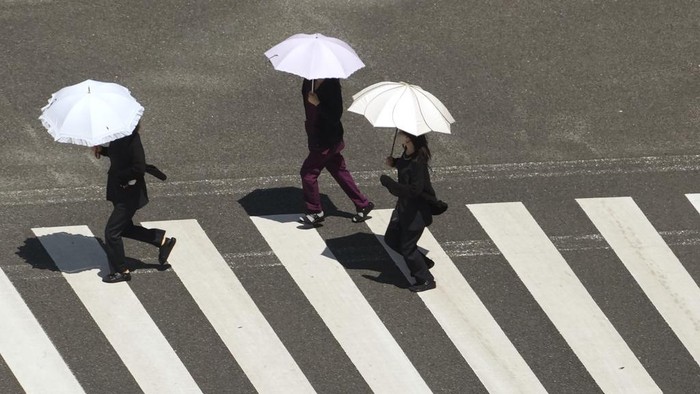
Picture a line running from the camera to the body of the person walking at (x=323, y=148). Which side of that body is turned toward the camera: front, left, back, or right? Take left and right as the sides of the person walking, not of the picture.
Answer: left

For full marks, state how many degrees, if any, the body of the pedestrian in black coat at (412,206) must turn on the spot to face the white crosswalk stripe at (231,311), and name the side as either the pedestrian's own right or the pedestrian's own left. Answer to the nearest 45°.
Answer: approximately 45° to the pedestrian's own left

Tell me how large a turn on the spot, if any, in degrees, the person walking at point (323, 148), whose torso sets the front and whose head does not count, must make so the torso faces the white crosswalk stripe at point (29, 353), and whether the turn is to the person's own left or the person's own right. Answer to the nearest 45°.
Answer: approximately 45° to the person's own left

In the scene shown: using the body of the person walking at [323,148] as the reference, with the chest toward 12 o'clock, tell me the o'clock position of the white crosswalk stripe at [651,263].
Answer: The white crosswalk stripe is roughly at 6 o'clock from the person walking.

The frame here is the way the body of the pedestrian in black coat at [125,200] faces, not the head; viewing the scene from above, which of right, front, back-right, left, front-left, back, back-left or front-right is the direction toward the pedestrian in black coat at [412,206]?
back

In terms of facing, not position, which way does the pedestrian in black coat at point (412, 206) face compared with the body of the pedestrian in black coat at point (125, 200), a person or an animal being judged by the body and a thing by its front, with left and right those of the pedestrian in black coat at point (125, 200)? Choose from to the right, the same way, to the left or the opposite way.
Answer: the same way

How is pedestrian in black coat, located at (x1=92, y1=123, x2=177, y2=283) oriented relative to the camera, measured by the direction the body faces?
to the viewer's left

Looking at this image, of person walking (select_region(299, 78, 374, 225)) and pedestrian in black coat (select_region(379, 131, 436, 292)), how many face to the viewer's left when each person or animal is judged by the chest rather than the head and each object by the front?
2

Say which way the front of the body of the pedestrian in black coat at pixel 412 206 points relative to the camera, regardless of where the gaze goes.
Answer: to the viewer's left

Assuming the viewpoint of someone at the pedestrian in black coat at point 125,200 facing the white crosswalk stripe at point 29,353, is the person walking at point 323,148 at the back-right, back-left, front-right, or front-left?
back-left

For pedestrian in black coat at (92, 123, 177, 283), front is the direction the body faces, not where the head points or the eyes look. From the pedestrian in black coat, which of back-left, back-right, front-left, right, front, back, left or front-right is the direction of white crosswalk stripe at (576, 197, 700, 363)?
back

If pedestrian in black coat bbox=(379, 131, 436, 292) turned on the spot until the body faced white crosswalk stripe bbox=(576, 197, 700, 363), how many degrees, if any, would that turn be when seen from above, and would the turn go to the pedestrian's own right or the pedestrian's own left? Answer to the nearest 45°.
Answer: approximately 180°

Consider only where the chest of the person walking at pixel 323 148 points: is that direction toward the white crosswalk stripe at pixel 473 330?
no

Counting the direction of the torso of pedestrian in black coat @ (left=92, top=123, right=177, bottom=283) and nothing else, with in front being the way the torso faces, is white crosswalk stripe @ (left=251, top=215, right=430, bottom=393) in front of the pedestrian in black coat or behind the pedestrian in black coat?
behind

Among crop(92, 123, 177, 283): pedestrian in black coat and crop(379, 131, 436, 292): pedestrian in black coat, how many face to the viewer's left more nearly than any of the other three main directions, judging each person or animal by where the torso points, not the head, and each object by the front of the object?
2

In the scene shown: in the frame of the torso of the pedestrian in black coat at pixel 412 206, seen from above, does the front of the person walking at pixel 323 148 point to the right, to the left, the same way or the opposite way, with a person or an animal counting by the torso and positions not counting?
the same way
